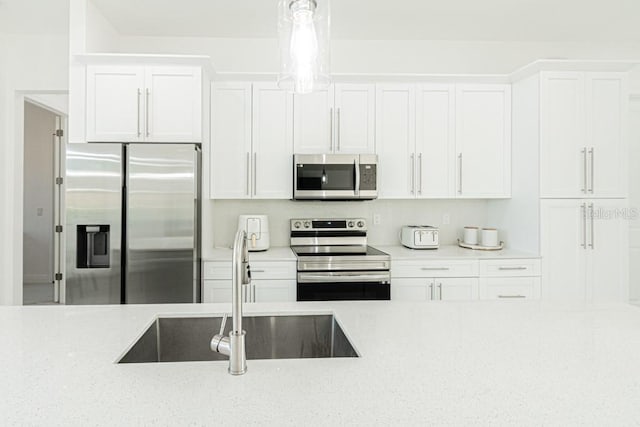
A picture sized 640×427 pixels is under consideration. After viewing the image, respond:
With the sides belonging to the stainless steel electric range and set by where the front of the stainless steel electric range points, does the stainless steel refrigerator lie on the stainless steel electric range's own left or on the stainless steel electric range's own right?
on the stainless steel electric range's own right

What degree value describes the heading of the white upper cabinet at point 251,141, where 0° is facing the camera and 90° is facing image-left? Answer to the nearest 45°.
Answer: approximately 0°

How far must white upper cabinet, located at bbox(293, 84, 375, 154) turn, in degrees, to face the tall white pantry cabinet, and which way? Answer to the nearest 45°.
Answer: approximately 90° to its left

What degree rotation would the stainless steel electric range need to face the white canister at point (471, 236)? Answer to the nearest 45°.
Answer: approximately 135° to its left

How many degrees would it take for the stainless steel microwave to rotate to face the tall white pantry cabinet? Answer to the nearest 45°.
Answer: approximately 90° to its left

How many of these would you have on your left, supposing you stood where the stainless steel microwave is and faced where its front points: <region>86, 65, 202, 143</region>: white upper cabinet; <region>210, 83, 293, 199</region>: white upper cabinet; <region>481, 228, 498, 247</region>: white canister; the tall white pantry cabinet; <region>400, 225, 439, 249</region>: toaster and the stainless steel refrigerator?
3

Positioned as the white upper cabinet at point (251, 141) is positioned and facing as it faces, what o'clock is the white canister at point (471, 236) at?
The white canister is roughly at 9 o'clock from the white upper cabinet.

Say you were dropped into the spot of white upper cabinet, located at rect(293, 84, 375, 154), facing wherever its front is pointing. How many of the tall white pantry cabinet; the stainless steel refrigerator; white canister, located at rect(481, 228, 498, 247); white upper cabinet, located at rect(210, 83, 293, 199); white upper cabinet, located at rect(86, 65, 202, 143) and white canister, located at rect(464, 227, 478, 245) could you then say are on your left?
3
